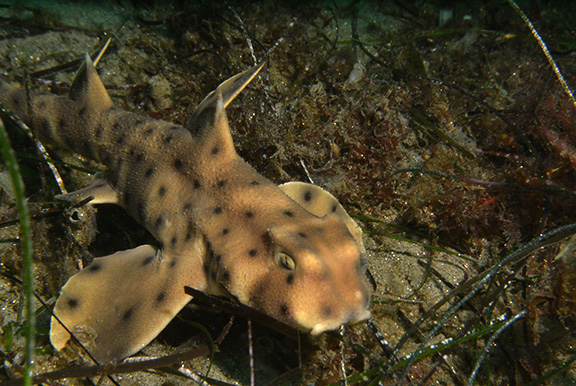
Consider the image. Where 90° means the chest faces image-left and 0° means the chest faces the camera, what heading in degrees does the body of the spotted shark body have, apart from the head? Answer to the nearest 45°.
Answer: approximately 315°

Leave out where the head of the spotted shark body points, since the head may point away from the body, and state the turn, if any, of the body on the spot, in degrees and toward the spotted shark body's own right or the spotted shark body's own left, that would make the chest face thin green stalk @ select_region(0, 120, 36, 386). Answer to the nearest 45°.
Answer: approximately 90° to the spotted shark body's own right
